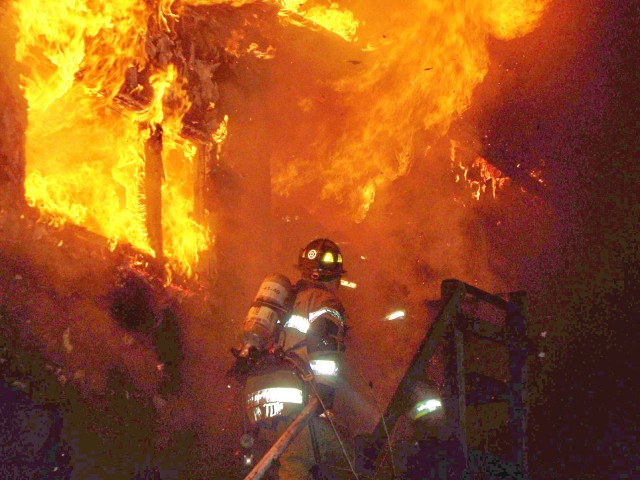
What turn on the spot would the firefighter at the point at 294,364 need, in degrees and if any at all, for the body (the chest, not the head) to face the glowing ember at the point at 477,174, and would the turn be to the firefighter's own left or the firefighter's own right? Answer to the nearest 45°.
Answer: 0° — they already face it

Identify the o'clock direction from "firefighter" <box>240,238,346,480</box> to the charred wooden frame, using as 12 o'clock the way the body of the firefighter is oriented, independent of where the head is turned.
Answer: The charred wooden frame is roughly at 2 o'clock from the firefighter.

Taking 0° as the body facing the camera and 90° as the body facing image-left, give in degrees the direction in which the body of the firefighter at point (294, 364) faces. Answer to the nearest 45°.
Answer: approximately 225°

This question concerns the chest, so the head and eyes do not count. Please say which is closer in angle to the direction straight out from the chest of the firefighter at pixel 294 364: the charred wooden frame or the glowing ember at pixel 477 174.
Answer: the glowing ember
